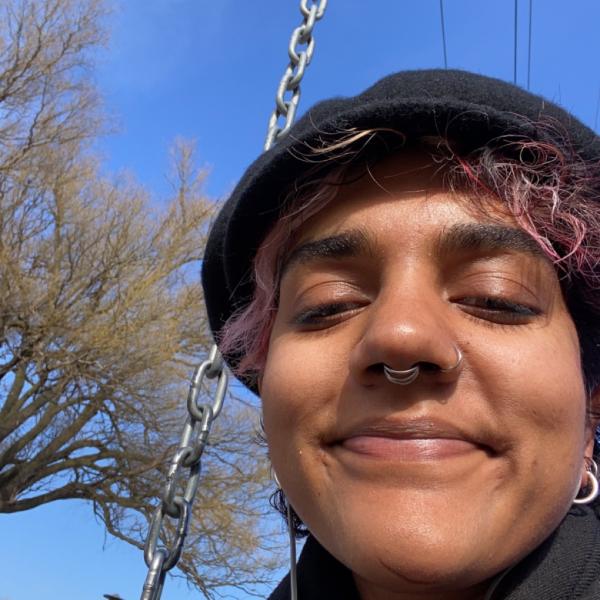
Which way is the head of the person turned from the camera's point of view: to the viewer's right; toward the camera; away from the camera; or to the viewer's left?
toward the camera

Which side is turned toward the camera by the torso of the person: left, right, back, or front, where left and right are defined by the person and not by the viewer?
front
